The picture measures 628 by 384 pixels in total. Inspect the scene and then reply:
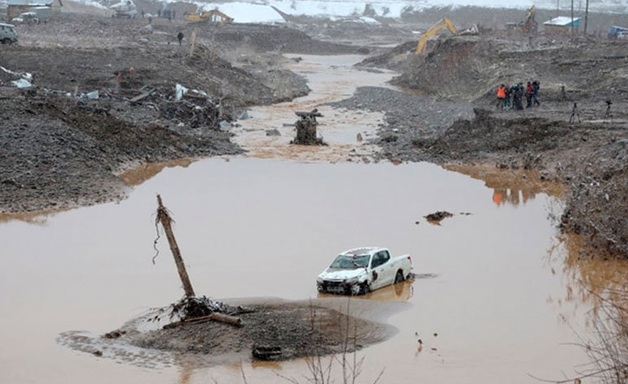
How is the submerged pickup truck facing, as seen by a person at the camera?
facing the viewer and to the left of the viewer

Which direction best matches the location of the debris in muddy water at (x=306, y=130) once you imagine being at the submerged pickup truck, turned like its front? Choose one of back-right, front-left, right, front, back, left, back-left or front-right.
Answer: back-right

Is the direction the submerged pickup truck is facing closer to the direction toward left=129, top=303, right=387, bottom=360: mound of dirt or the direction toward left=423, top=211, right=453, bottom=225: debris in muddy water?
the mound of dirt

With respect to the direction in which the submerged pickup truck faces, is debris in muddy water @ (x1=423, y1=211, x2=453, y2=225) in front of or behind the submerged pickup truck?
behind

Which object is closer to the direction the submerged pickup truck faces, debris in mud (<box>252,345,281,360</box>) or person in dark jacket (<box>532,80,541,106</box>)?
the debris in mud

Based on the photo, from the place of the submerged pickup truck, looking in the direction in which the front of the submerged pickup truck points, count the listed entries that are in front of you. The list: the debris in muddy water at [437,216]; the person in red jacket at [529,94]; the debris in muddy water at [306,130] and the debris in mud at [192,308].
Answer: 1

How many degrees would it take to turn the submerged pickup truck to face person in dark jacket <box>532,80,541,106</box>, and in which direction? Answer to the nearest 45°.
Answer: approximately 135° to its right

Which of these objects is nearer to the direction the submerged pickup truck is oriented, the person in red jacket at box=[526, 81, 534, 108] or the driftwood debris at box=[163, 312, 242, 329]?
the driftwood debris

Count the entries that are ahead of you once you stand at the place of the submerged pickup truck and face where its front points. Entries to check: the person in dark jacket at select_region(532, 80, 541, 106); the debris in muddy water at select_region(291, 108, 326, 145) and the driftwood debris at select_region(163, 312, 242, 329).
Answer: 1

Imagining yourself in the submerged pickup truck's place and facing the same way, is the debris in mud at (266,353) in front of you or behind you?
in front

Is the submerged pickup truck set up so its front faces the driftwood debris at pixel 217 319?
yes

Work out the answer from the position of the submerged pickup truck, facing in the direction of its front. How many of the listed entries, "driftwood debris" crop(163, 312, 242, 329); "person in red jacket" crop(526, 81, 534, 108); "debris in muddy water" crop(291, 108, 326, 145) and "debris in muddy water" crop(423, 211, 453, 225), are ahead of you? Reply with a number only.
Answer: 1

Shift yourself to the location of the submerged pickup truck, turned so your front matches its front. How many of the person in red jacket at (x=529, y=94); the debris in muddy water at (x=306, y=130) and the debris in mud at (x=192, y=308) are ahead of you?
1

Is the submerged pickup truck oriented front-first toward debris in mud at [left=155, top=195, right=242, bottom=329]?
yes

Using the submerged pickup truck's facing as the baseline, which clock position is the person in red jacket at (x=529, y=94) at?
The person in red jacket is roughly at 5 o'clock from the submerged pickup truck.

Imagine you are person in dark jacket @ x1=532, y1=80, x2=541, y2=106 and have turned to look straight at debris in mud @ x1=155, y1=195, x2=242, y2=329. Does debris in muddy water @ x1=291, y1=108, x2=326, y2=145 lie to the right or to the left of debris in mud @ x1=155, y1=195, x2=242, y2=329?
right

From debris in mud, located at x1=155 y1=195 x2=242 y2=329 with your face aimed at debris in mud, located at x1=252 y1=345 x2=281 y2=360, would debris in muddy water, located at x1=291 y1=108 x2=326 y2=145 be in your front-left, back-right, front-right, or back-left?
back-left

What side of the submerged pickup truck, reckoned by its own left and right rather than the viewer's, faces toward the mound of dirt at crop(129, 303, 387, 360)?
front
